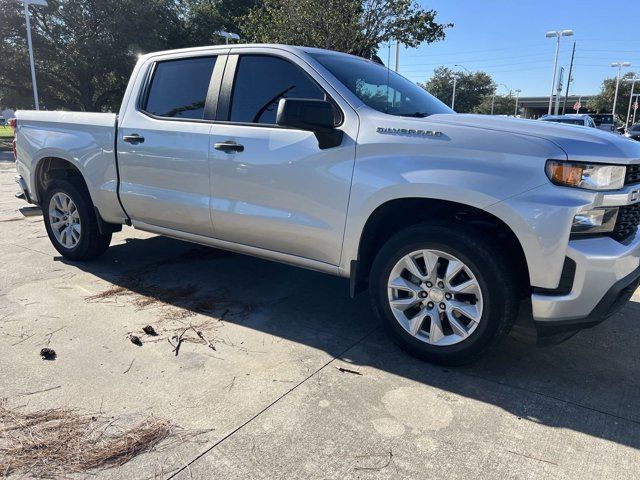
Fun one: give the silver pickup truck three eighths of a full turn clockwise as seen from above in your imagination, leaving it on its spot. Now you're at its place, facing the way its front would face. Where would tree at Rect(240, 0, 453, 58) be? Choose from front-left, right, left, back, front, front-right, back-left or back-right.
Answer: right

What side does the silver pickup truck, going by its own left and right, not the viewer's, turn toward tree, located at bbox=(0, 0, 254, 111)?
back
